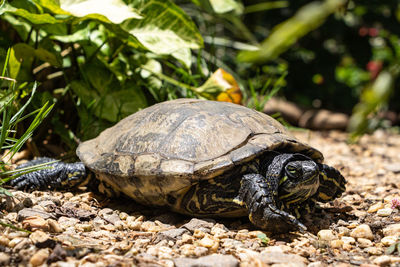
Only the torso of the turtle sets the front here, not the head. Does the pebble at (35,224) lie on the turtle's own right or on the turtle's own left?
on the turtle's own right

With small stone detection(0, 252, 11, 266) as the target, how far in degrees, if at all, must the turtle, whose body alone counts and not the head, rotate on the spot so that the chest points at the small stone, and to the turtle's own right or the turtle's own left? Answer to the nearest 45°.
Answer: approximately 90° to the turtle's own right

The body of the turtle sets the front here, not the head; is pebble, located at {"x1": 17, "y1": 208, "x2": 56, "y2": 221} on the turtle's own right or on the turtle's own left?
on the turtle's own right

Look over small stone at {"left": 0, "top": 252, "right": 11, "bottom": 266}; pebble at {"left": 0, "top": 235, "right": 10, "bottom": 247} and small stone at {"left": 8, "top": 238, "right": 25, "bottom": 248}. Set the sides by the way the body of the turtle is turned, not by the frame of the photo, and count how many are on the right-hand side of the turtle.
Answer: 3

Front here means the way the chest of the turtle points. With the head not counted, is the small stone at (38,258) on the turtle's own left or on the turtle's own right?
on the turtle's own right

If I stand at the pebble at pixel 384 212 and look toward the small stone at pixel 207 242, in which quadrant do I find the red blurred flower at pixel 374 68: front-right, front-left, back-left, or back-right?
back-right

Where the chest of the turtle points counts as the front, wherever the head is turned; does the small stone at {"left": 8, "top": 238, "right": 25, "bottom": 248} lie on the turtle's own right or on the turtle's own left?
on the turtle's own right

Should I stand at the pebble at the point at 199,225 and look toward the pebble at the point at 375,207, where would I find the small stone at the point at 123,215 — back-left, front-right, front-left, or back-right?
back-left

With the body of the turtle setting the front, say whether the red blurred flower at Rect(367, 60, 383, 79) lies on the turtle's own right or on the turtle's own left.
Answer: on the turtle's own left

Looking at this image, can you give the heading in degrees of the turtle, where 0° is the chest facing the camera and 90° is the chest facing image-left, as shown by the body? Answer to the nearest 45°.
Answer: approximately 315°

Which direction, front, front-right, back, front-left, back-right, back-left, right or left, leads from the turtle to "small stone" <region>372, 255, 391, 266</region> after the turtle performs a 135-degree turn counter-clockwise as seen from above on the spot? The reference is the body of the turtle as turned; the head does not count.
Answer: back-right
